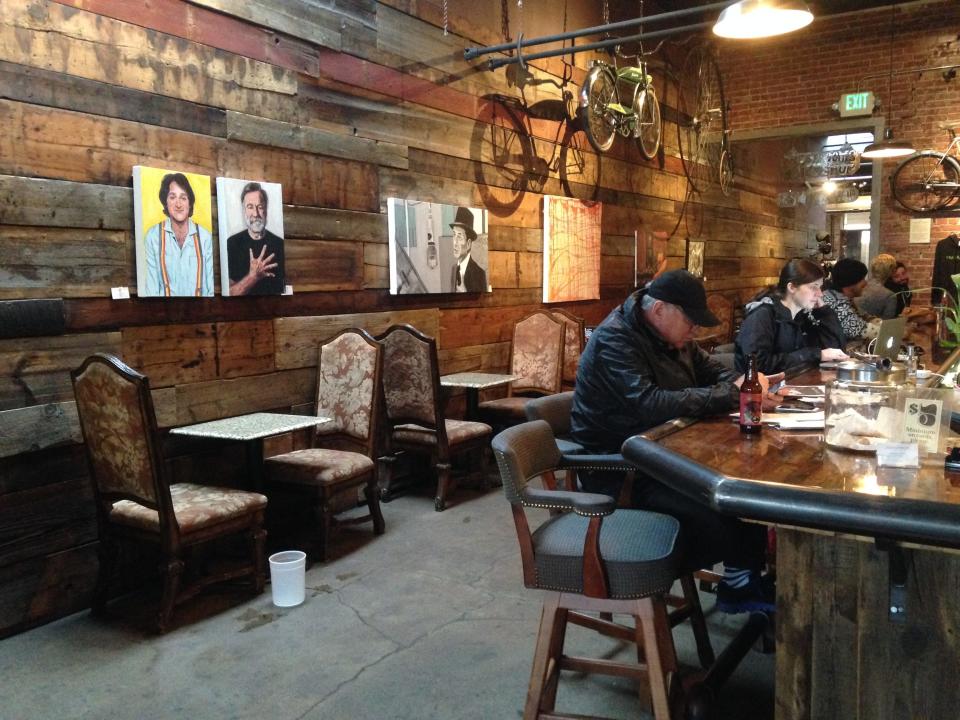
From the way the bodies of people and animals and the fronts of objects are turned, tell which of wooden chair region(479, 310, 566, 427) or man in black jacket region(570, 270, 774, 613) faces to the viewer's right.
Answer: the man in black jacket

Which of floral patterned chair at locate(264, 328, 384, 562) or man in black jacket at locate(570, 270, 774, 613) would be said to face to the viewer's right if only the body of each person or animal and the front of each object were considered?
the man in black jacket

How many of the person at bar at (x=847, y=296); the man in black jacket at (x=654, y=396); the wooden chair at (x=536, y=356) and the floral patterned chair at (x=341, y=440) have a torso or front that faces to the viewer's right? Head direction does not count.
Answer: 2

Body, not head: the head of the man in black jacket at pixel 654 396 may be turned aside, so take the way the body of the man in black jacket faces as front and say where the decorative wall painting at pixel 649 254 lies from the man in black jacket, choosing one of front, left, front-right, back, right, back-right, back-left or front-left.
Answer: left

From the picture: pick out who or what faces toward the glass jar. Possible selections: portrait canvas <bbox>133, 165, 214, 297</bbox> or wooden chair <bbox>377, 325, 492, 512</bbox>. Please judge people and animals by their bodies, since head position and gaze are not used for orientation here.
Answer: the portrait canvas

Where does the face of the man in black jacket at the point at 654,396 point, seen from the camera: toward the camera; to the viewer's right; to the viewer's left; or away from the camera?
to the viewer's right

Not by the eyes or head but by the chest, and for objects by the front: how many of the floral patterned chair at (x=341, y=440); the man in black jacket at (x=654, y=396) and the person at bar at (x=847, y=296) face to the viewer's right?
2

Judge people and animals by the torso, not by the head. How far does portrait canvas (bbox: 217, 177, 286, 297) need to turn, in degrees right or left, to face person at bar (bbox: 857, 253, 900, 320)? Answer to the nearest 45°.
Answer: approximately 45° to its left

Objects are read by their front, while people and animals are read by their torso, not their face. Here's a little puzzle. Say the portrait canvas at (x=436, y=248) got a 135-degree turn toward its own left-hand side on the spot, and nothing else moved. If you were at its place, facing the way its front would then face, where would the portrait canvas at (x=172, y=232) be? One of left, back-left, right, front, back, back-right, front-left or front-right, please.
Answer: back-left

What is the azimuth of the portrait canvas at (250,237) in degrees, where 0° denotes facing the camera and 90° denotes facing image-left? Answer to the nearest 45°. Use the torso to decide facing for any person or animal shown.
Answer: approximately 315°

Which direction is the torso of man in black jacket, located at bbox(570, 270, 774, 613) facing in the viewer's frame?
to the viewer's right

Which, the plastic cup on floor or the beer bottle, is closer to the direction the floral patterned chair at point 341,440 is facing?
the plastic cup on floor

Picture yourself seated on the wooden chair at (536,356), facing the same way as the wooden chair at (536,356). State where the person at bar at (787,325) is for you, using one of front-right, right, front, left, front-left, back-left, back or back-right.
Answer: left

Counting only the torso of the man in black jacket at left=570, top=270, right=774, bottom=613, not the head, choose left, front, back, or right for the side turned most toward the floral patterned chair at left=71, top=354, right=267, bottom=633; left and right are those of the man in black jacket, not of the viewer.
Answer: back

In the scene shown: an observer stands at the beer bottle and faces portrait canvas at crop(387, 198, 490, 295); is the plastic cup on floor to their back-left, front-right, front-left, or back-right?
front-left

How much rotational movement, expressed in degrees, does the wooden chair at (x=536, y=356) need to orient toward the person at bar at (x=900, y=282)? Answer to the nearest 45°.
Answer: approximately 180°
